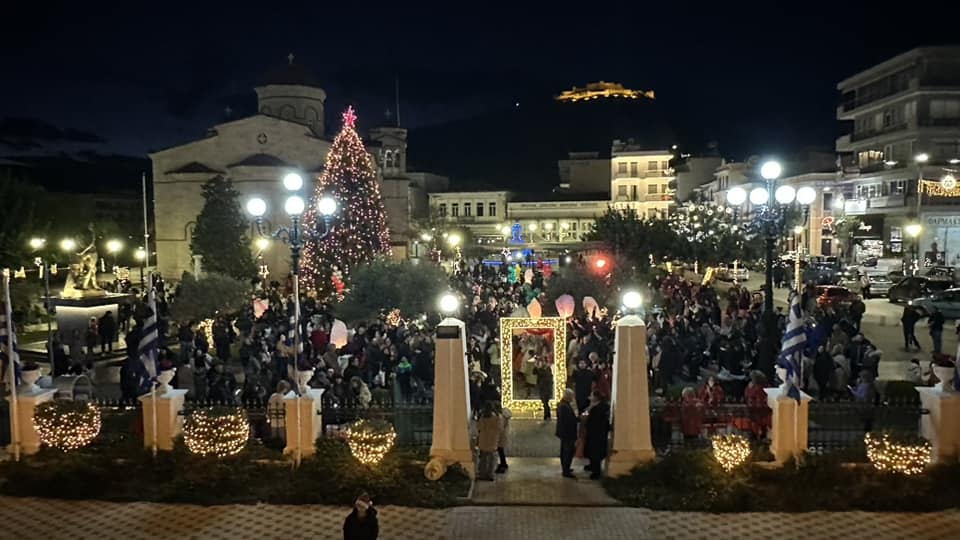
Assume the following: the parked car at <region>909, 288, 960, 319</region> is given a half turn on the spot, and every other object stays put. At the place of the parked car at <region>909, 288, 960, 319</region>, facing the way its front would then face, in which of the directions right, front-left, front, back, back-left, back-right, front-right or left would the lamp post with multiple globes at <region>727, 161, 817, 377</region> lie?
right

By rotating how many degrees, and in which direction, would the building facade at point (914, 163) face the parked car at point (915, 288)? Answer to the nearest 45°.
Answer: approximately 45° to its left

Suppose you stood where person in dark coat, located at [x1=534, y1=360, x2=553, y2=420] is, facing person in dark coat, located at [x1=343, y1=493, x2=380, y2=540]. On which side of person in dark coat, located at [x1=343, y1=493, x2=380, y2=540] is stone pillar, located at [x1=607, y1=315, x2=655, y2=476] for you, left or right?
left

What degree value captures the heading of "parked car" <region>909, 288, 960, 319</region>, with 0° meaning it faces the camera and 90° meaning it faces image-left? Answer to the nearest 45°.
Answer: approximately 90°

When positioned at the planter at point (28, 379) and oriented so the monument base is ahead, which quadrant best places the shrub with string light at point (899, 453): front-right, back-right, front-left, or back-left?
back-right

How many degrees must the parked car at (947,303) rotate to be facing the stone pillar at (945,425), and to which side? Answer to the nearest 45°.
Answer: approximately 90° to its left

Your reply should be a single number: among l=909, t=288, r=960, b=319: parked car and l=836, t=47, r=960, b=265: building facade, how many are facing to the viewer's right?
0

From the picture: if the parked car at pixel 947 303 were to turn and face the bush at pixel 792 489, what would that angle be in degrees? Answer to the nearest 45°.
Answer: approximately 90° to its left

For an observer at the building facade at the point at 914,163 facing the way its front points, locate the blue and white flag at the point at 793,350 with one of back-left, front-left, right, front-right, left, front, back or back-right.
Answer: front-left

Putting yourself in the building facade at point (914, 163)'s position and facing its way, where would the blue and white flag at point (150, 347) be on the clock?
The blue and white flag is roughly at 11 o'clock from the building facade.

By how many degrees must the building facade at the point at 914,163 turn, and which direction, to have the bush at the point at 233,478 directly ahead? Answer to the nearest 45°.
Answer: approximately 45° to its left

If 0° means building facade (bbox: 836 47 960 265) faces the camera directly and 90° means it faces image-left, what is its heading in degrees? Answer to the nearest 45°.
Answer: approximately 45°
